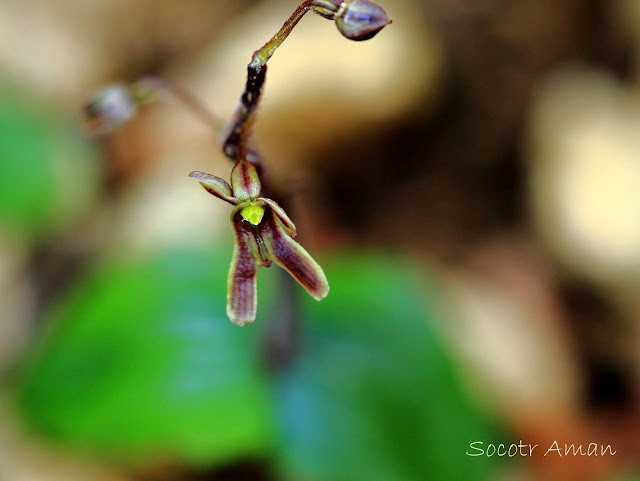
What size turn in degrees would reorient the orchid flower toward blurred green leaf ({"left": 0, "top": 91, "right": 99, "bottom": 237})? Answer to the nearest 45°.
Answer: approximately 135° to its right

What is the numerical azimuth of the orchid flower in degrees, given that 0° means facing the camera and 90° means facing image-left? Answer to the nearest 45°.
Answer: approximately 0°

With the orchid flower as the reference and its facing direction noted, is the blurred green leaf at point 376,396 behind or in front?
behind

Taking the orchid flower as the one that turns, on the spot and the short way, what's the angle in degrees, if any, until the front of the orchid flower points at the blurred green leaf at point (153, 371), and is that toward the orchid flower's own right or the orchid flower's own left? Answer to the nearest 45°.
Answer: approximately 180°
